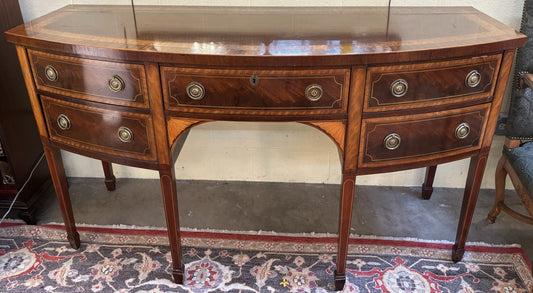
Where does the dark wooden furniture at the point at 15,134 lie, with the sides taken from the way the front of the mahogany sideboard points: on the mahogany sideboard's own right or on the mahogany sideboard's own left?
on the mahogany sideboard's own right

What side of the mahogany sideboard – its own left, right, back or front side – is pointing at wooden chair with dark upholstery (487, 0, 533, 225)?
left

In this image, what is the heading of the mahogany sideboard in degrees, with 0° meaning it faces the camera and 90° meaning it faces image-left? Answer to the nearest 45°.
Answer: approximately 0°
